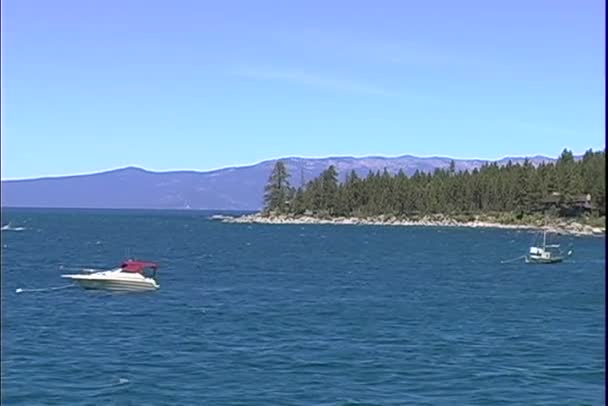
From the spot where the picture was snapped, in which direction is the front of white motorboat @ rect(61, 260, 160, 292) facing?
facing to the left of the viewer
